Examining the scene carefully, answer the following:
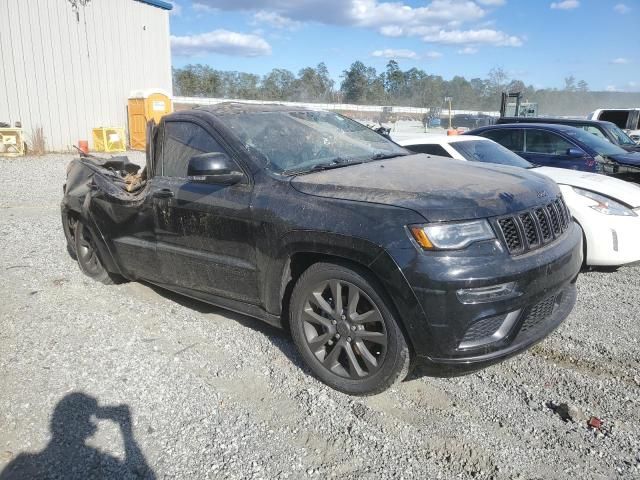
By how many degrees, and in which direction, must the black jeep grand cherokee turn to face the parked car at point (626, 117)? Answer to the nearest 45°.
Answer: approximately 90° to its left

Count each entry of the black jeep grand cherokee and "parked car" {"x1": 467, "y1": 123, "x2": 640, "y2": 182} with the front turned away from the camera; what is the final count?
0

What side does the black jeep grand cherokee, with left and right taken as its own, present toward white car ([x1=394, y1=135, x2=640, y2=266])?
left

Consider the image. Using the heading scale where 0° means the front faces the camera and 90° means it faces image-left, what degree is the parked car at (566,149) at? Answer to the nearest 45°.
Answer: approximately 315°

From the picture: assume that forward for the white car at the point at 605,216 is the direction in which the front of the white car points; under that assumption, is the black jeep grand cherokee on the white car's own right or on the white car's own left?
on the white car's own right

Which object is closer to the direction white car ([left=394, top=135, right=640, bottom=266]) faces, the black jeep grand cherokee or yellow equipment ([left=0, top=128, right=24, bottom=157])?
the black jeep grand cherokee

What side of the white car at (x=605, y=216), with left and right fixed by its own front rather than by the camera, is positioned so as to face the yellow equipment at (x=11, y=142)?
back

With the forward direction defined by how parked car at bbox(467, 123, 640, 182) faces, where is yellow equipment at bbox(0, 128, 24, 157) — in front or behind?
behind

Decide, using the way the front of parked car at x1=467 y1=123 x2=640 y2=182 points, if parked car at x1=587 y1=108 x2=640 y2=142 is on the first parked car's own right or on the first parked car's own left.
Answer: on the first parked car's own left

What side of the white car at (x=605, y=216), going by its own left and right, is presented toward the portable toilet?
back

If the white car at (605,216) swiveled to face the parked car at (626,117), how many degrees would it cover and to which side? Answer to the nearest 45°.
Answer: approximately 135° to its left
